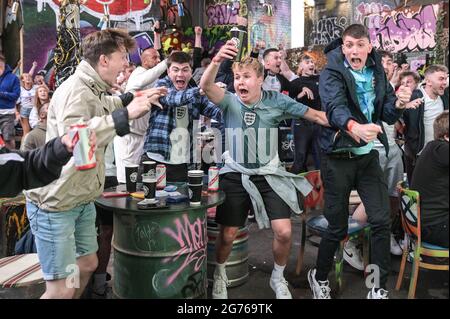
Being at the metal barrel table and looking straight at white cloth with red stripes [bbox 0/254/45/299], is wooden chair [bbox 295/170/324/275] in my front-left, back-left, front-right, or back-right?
back-right

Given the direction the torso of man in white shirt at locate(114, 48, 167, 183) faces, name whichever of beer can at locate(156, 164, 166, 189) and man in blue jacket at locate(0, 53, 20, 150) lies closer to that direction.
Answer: the beer can
